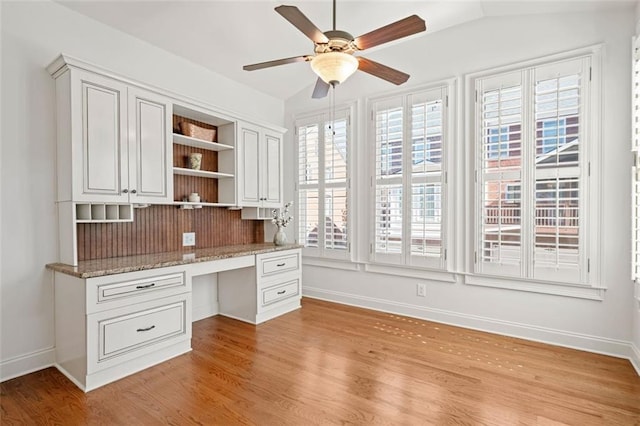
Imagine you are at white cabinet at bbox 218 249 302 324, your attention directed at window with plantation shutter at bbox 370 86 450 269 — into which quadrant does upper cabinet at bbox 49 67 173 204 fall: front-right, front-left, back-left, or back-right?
back-right

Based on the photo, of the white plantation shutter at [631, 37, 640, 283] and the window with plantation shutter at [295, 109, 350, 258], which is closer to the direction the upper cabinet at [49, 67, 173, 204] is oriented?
the white plantation shutter

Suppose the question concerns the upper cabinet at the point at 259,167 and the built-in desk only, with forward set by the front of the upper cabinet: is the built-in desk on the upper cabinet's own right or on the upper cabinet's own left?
on the upper cabinet's own right

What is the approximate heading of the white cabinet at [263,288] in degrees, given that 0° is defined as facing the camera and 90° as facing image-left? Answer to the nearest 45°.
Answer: approximately 315°

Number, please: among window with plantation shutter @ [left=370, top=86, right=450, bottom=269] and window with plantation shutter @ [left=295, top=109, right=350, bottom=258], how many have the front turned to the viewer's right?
0

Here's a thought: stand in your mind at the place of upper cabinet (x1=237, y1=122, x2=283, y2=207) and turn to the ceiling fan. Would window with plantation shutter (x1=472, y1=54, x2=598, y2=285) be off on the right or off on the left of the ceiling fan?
left

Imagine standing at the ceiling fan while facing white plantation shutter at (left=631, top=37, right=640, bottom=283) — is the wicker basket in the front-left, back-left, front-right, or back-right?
back-left
